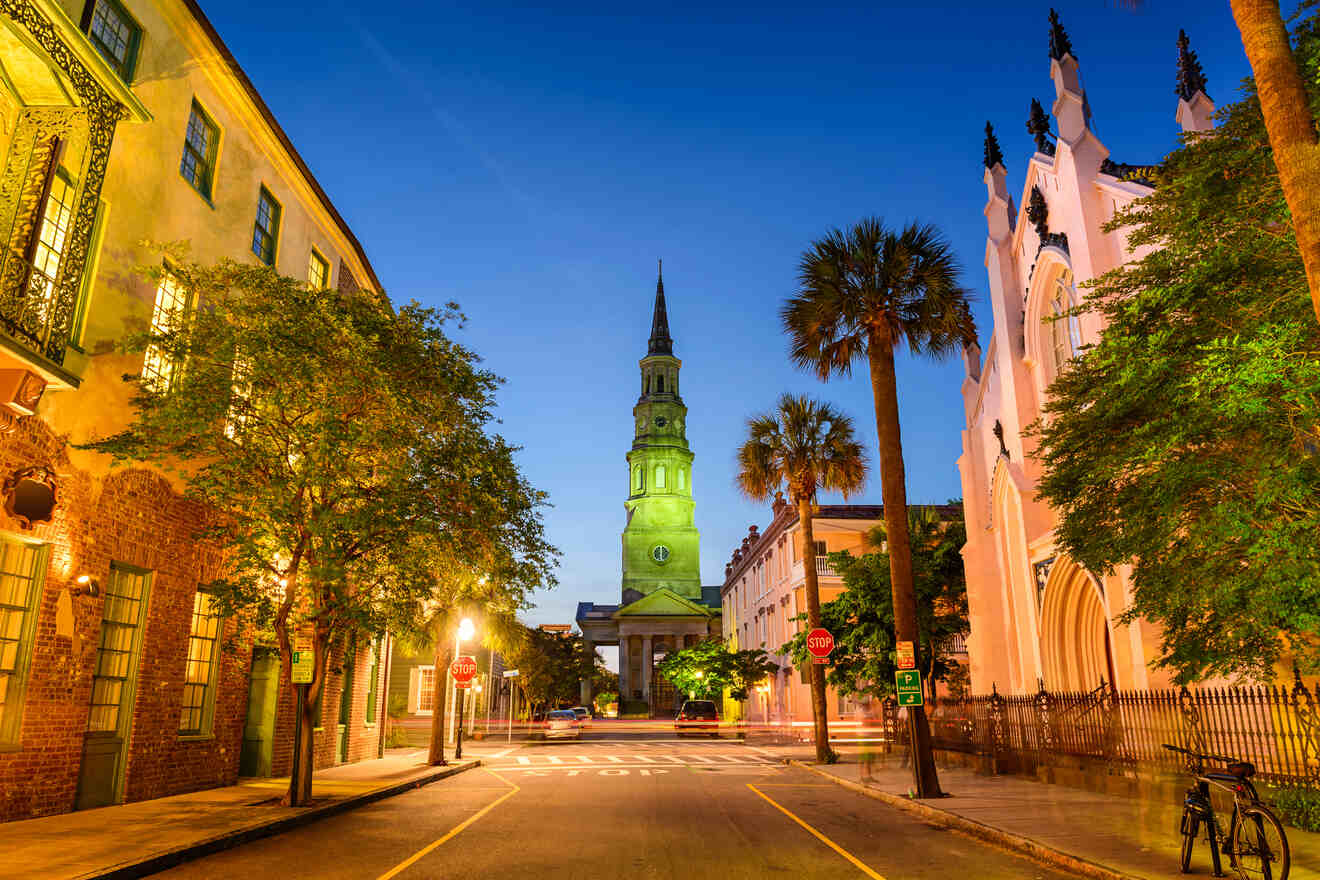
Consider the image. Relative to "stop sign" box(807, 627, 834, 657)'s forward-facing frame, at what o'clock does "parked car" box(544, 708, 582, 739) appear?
The parked car is roughly at 5 o'clock from the stop sign.

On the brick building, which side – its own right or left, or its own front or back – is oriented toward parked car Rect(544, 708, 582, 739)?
left

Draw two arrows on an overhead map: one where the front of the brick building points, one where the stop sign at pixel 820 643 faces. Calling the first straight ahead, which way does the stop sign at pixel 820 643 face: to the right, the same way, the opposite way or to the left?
to the right

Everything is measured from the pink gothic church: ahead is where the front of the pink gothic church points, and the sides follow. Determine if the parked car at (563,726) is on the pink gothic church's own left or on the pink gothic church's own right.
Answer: on the pink gothic church's own right

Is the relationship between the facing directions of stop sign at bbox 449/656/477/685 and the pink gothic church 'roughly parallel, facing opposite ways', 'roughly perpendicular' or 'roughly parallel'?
roughly perpendicular

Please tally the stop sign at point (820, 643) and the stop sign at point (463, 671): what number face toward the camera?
2

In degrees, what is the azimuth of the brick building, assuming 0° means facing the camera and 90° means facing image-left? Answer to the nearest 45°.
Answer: approximately 315°

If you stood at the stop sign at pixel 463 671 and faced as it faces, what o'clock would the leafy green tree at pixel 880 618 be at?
The leafy green tree is roughly at 9 o'clock from the stop sign.

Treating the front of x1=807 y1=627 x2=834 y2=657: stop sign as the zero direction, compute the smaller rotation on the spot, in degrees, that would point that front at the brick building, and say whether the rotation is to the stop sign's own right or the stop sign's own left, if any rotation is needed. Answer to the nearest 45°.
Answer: approximately 45° to the stop sign's own right
